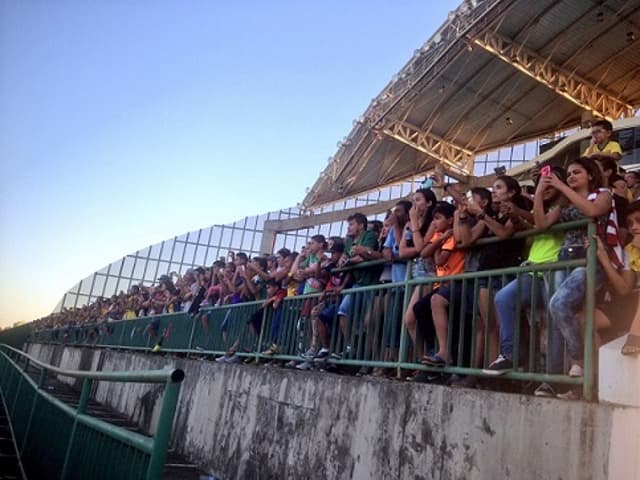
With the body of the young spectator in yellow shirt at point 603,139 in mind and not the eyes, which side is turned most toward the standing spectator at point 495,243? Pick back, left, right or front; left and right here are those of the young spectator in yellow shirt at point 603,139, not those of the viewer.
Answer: front

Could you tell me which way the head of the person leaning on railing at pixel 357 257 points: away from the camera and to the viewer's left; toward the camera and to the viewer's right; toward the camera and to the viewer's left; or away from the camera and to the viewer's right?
toward the camera and to the viewer's left

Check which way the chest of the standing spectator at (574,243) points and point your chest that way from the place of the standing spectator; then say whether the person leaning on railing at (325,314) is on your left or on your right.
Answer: on your right

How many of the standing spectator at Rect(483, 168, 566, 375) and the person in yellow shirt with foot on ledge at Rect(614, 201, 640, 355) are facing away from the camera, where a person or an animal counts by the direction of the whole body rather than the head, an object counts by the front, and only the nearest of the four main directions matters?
0

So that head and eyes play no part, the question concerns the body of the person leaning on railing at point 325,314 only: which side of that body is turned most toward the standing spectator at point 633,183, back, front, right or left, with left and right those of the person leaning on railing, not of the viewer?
left

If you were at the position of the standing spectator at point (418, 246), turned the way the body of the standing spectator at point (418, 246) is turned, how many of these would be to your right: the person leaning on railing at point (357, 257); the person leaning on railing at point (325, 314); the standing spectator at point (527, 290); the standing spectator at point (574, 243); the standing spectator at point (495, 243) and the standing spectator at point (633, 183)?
2

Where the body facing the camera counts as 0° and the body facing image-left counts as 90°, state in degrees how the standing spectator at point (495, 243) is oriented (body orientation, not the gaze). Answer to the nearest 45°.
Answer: approximately 45°

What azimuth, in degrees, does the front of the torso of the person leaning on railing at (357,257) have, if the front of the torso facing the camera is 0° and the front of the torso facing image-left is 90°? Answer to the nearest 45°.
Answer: approximately 45°

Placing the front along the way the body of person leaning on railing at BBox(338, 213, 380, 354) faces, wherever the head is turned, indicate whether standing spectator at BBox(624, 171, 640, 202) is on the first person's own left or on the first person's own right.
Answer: on the first person's own left
